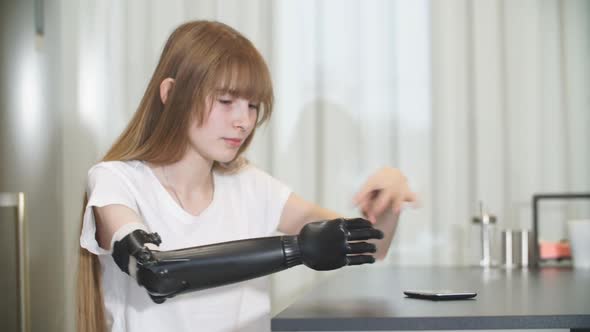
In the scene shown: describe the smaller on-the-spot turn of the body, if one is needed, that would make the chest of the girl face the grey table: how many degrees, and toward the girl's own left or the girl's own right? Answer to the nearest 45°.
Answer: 0° — they already face it

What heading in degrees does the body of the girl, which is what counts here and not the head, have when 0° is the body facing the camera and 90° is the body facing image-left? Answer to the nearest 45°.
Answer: approximately 315°

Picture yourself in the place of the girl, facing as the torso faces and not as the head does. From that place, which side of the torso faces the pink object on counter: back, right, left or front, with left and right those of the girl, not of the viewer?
left

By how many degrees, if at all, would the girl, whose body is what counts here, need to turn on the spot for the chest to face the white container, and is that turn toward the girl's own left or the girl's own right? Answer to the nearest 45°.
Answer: approximately 90° to the girl's own left

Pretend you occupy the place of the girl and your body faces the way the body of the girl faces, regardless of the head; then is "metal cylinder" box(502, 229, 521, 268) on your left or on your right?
on your left

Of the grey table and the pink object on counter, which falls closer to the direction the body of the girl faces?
the grey table

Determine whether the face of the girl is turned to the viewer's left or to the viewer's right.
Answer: to the viewer's right
